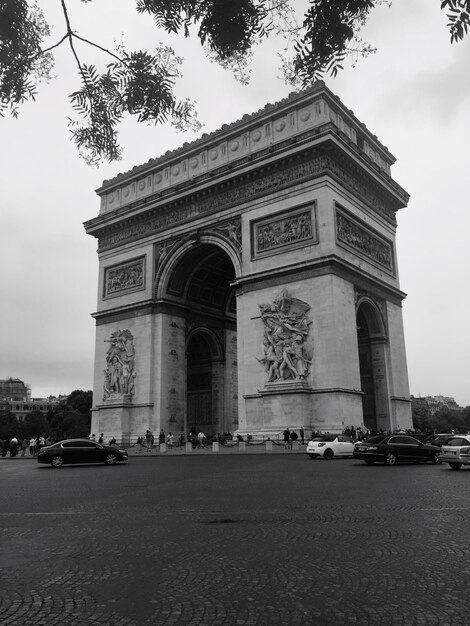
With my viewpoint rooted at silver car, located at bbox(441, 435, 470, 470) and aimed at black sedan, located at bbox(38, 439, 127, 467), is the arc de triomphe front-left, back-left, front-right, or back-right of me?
front-right

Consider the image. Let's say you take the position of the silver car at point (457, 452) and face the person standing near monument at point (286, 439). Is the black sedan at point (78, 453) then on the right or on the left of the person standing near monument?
left

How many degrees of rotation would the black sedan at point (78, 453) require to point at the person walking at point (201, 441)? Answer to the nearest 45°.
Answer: approximately 45° to its left

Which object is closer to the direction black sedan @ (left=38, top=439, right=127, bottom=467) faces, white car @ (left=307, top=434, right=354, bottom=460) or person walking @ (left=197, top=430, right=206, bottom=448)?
the white car

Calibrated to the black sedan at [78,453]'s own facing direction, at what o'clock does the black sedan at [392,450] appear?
the black sedan at [392,450] is roughly at 1 o'clock from the black sedan at [78,453].

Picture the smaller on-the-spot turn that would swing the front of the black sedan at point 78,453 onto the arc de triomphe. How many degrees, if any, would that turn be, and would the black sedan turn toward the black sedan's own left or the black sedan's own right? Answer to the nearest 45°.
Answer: approximately 45° to the black sedan's own left

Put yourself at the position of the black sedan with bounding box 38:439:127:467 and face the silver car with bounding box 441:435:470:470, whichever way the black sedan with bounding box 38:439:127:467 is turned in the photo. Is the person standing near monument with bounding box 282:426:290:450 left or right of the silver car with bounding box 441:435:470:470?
left

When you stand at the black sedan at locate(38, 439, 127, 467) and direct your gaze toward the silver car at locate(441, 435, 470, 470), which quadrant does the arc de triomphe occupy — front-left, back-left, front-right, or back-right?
front-left

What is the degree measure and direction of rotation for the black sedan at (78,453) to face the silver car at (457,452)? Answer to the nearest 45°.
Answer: approximately 45° to its right

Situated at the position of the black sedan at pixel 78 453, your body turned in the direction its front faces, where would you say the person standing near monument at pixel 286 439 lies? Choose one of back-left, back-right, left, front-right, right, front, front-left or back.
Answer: front

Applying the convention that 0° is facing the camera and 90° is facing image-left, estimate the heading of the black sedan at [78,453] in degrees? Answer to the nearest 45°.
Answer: approximately 270°
